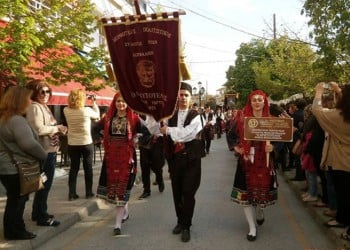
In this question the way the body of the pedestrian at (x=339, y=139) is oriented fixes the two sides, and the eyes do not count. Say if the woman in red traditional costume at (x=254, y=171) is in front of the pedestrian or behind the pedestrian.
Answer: in front

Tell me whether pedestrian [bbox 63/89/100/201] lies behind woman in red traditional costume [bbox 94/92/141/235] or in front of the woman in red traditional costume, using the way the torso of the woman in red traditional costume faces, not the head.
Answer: behind

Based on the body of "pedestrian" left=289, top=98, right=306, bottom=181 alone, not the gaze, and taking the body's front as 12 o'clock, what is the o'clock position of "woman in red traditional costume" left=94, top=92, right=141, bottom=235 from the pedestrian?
The woman in red traditional costume is roughly at 10 o'clock from the pedestrian.

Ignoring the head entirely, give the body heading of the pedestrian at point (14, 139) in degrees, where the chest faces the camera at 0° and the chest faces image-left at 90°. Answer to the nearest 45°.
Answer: approximately 270°

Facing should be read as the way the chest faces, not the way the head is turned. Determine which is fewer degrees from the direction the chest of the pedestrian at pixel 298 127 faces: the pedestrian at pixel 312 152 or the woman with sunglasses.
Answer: the woman with sunglasses

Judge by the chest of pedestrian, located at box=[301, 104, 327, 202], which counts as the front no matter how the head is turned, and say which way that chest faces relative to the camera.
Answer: to the viewer's left

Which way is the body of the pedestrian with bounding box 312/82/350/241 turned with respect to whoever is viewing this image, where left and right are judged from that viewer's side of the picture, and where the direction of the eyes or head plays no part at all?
facing away from the viewer and to the left of the viewer

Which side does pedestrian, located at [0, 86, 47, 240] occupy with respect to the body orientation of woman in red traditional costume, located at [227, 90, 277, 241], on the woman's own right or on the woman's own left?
on the woman's own right

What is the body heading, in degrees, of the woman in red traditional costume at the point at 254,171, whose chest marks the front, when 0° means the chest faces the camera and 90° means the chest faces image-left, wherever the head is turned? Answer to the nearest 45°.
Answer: approximately 0°

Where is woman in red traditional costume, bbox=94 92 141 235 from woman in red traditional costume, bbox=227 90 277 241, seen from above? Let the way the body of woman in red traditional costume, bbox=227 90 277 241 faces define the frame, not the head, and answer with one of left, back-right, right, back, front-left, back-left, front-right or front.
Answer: right

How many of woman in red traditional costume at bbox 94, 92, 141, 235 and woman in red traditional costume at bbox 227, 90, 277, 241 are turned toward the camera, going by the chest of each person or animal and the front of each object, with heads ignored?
2
